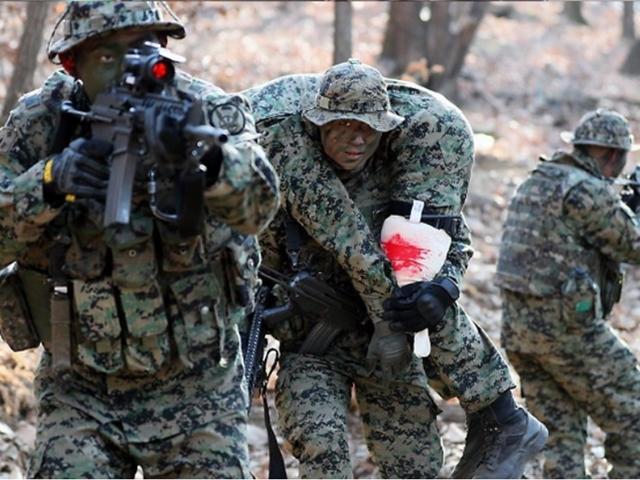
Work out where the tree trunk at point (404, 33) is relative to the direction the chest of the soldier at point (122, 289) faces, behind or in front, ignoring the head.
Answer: behind

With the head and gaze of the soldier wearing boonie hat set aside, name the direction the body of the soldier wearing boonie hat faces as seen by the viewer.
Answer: toward the camera

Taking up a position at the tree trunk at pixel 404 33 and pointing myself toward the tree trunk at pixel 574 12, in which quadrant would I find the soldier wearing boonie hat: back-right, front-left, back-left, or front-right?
back-right

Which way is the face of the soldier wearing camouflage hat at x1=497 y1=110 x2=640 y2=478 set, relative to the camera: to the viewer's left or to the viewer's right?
to the viewer's right

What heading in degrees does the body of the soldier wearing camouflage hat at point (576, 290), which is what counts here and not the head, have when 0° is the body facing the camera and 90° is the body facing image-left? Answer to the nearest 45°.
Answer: approximately 225°

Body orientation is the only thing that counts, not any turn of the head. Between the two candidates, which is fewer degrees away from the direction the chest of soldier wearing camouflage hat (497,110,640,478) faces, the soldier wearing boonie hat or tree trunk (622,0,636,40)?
the tree trunk

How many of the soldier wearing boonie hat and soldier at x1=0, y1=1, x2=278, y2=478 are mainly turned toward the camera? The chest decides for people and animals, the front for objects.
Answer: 2

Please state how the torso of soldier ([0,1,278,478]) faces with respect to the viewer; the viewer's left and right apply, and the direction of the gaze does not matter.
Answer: facing the viewer

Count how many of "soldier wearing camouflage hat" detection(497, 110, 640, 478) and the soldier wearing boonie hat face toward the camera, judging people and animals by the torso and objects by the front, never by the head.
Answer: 1

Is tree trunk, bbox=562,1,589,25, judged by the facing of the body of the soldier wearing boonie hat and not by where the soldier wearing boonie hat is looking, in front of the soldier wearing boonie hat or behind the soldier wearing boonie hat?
behind

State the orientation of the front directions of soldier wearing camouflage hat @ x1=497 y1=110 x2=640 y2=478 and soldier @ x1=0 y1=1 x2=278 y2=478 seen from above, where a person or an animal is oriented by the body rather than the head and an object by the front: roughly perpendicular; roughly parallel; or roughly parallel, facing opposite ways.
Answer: roughly perpendicular

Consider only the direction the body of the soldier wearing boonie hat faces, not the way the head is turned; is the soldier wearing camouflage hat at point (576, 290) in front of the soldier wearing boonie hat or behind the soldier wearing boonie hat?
behind

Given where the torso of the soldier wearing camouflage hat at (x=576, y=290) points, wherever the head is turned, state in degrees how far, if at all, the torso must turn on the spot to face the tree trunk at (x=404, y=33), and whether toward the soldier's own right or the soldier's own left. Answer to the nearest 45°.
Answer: approximately 45° to the soldier's own left

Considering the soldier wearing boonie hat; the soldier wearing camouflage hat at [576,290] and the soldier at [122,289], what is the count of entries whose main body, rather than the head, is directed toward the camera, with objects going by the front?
2

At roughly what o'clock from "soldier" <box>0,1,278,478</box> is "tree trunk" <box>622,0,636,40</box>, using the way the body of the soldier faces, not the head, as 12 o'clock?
The tree trunk is roughly at 7 o'clock from the soldier.
